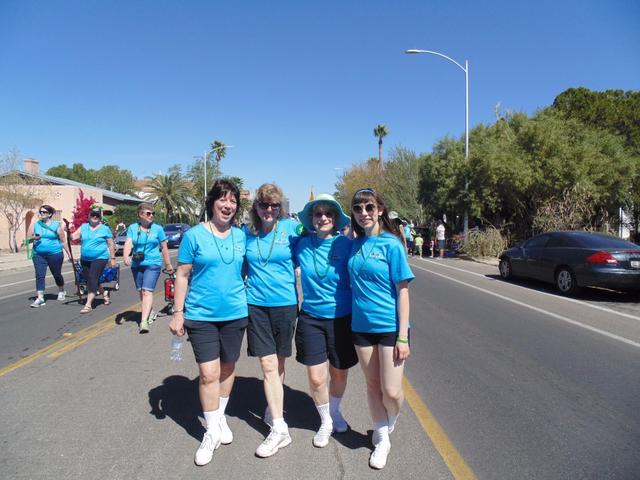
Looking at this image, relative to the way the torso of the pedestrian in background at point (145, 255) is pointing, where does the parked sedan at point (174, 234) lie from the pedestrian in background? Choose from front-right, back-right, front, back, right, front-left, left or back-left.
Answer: back

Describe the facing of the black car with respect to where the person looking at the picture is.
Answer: facing away from the viewer and to the left of the viewer

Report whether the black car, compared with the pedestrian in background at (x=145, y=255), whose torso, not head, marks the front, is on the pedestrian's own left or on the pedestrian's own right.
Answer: on the pedestrian's own left

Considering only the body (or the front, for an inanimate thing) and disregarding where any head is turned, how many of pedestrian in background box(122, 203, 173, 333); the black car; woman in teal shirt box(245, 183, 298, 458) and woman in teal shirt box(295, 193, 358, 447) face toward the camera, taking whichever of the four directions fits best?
3

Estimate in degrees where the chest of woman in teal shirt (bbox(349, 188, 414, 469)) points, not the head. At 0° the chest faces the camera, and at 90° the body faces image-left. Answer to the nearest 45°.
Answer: approximately 45°

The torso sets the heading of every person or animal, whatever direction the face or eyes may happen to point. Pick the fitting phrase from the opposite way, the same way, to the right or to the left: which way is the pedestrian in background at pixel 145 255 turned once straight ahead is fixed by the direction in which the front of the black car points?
the opposite way

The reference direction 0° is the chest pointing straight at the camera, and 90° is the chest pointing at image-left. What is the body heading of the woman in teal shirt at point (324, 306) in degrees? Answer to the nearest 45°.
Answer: approximately 0°

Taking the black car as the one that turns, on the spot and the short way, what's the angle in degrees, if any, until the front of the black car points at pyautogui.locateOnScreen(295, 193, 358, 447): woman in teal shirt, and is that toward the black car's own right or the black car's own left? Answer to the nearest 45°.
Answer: approximately 135° to the black car's own left

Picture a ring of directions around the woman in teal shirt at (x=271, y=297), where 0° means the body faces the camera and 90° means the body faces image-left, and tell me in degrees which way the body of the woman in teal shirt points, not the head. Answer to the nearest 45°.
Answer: approximately 0°
